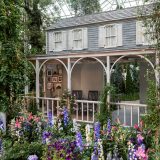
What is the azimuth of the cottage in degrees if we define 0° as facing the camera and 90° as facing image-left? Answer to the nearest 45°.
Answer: approximately 45°
